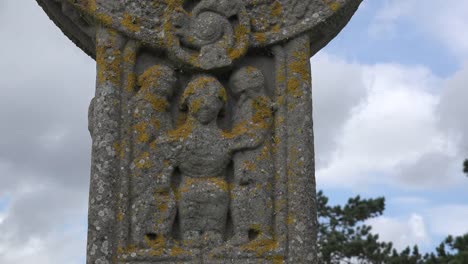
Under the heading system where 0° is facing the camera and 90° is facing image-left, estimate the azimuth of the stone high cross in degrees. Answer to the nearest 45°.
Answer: approximately 0°
